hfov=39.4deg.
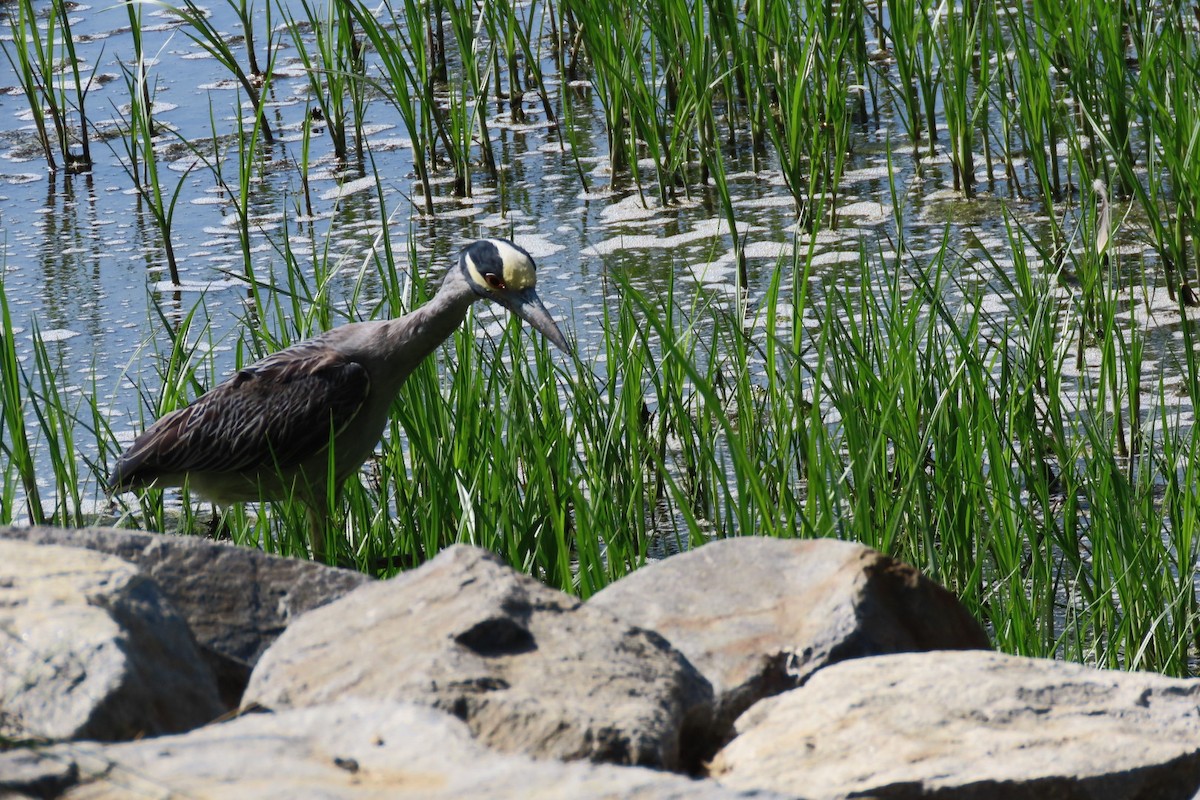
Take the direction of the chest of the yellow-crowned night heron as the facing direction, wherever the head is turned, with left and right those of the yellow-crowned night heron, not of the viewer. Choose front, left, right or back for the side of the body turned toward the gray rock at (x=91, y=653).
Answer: right

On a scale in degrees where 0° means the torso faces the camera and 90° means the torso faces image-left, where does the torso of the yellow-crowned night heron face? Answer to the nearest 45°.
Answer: approximately 270°

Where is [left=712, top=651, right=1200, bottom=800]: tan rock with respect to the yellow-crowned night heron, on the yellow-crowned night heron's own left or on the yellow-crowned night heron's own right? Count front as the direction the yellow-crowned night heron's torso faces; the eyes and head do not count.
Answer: on the yellow-crowned night heron's own right

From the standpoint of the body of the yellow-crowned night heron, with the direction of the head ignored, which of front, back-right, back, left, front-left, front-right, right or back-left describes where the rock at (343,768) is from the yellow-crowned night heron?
right

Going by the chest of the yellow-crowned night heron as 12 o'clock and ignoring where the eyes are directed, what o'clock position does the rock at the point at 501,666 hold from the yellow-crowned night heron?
The rock is roughly at 3 o'clock from the yellow-crowned night heron.

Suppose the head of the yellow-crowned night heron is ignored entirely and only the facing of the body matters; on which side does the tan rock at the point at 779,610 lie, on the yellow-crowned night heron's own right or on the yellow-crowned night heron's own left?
on the yellow-crowned night heron's own right
